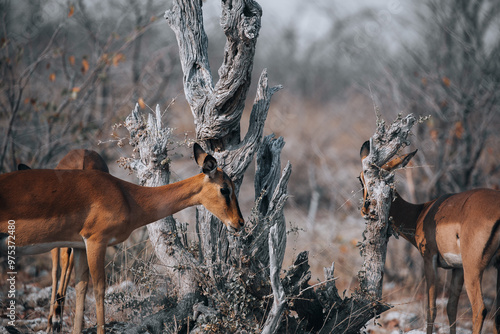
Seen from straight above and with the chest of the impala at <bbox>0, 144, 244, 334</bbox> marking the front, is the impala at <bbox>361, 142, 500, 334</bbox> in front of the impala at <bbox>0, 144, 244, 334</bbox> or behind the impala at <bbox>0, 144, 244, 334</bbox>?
in front

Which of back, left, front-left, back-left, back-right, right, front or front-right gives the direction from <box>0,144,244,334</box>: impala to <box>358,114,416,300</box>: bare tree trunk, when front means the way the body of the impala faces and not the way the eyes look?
front

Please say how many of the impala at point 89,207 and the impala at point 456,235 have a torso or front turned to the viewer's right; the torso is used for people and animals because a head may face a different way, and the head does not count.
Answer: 1

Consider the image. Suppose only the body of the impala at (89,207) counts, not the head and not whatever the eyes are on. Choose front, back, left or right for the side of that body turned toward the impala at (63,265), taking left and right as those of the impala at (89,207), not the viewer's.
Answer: left

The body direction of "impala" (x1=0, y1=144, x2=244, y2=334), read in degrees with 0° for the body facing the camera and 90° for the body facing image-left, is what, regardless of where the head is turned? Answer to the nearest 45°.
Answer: approximately 270°

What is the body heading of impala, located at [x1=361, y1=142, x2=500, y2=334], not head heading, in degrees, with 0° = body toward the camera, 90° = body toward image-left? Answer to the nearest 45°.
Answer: approximately 135°

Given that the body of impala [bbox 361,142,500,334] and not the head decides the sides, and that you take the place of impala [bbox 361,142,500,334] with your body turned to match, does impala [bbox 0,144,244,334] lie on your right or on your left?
on your left
